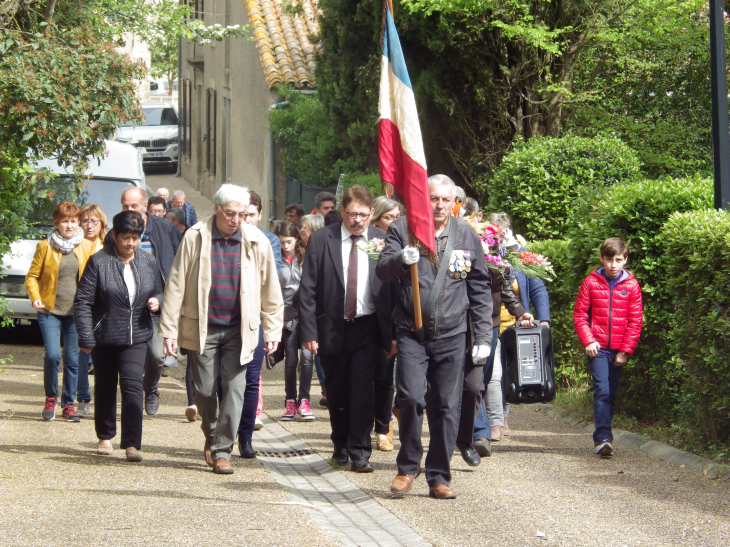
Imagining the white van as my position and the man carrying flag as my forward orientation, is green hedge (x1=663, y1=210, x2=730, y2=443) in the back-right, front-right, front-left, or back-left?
front-left

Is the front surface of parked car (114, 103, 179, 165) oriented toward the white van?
yes

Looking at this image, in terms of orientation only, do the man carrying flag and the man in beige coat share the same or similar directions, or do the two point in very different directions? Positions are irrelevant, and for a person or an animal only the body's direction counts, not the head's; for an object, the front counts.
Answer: same or similar directions

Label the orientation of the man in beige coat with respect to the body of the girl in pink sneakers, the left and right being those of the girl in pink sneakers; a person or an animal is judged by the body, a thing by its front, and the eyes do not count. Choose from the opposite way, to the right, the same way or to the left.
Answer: the same way

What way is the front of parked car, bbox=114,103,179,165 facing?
toward the camera

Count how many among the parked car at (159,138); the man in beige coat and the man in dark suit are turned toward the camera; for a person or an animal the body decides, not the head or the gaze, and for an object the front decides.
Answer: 3

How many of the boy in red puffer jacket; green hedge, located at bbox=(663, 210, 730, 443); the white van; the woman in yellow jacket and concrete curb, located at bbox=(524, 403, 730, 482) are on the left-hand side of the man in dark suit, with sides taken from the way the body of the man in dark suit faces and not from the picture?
3

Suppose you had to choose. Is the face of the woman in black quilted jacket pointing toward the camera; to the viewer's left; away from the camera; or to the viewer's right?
toward the camera

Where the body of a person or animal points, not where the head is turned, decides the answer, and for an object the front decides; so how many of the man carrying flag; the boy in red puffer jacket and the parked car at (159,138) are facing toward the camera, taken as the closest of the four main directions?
3

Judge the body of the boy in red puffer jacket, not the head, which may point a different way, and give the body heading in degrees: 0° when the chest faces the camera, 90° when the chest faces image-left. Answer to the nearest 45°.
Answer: approximately 0°

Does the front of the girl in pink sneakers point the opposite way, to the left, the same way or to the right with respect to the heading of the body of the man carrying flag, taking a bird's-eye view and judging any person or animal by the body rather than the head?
the same way

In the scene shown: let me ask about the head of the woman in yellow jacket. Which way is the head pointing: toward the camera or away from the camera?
toward the camera

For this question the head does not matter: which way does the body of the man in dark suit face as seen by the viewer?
toward the camera

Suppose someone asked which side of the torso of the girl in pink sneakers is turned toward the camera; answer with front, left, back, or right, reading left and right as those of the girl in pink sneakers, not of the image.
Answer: front

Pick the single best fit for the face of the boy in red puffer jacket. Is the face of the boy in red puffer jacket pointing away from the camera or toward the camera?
toward the camera

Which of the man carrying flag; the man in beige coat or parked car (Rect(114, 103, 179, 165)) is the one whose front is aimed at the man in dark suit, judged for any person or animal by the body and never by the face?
the parked car

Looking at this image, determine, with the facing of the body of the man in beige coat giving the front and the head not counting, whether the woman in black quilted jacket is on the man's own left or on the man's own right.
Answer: on the man's own right

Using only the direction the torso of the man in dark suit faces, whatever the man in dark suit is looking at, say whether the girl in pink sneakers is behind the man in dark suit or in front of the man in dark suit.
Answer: behind

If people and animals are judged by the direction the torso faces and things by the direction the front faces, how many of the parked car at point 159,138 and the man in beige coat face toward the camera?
2
